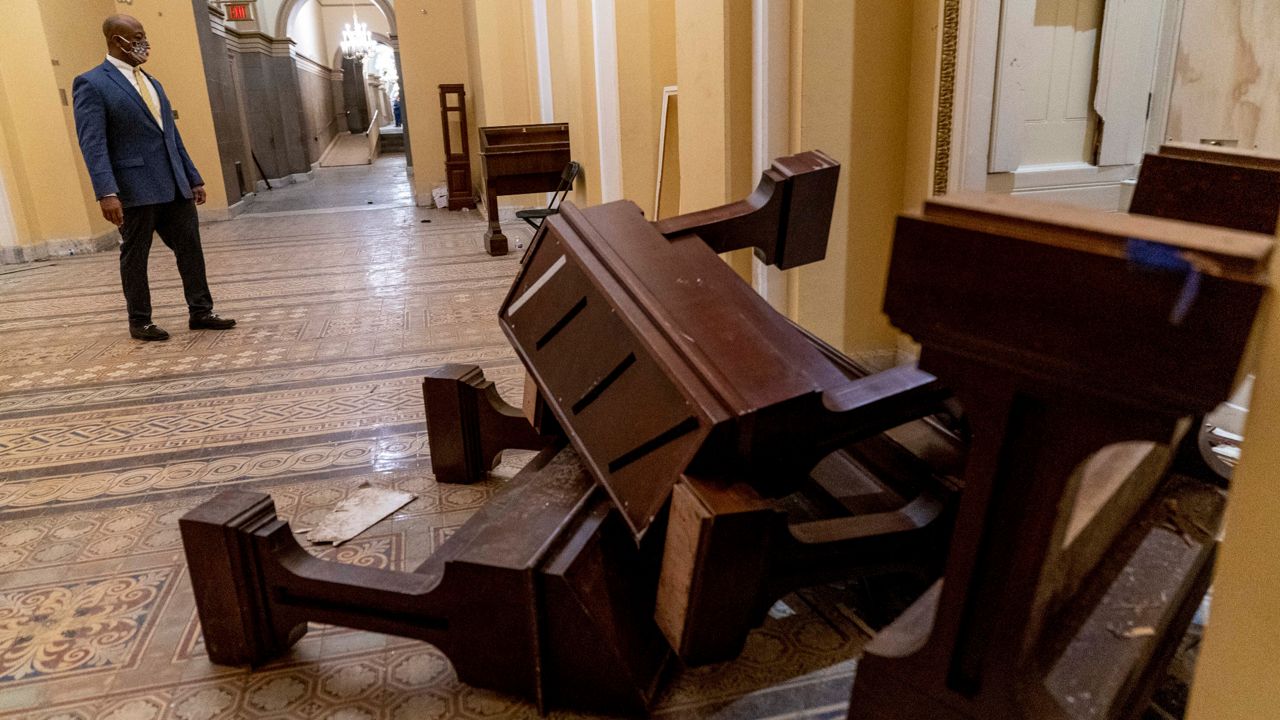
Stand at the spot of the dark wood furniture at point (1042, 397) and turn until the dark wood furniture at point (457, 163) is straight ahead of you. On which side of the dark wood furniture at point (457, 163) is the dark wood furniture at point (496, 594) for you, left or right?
left

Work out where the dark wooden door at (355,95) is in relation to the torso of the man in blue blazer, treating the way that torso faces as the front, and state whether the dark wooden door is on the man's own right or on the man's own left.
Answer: on the man's own left

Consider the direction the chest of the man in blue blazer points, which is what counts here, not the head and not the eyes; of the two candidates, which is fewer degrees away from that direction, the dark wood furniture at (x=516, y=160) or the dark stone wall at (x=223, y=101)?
the dark wood furniture

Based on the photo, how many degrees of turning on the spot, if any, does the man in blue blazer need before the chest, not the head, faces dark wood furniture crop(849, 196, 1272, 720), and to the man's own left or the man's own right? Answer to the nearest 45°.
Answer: approximately 45° to the man's own right

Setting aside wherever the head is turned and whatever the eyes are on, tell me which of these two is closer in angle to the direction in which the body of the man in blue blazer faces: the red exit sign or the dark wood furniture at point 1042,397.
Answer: the dark wood furniture

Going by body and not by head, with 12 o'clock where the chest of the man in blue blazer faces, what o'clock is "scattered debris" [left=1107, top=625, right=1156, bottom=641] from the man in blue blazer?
The scattered debris is roughly at 1 o'clock from the man in blue blazer.

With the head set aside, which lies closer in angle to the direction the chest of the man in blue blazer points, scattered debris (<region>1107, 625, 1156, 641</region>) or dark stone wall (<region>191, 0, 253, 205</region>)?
the scattered debris

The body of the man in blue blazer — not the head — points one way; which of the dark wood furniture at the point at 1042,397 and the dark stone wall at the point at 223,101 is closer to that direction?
the dark wood furniture

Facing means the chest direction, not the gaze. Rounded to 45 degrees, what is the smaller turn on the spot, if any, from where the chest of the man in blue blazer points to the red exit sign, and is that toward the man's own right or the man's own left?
approximately 135° to the man's own left

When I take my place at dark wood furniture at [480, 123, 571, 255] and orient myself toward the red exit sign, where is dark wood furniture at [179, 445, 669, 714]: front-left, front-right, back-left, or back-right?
back-left

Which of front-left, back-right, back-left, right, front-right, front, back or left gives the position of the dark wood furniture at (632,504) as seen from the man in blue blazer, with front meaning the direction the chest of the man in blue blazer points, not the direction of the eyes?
front-right

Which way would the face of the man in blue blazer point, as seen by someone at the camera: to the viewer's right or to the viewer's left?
to the viewer's right
